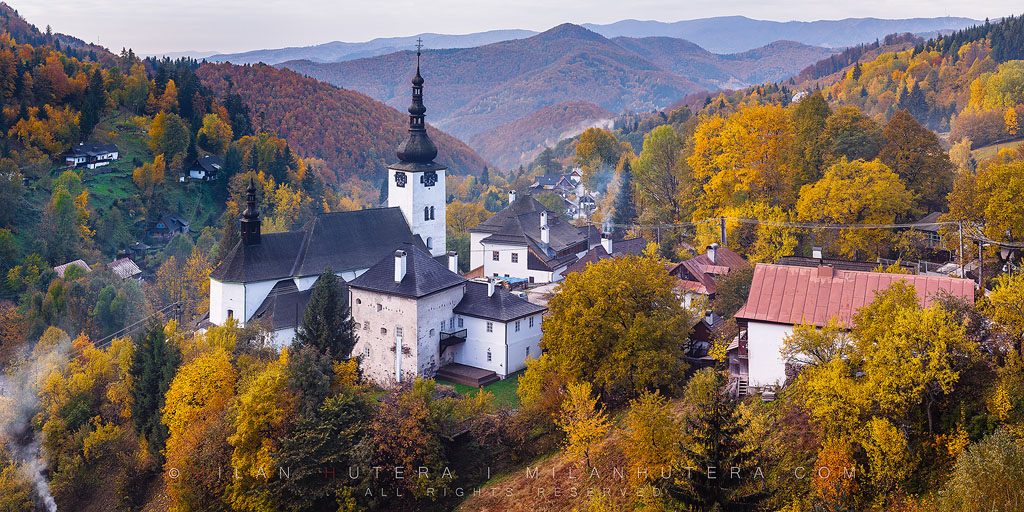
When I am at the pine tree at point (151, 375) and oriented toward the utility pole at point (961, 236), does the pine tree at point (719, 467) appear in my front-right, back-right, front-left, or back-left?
front-right

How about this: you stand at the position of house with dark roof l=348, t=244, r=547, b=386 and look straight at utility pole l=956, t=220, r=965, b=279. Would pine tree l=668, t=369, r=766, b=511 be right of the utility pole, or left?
right

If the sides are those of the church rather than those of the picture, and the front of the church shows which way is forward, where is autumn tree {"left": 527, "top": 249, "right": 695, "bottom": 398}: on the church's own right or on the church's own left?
on the church's own right

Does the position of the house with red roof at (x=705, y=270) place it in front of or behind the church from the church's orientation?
in front

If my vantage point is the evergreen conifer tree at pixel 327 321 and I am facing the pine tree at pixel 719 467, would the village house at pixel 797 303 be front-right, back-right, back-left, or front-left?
front-left

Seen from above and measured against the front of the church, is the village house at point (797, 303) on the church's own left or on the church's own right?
on the church's own right

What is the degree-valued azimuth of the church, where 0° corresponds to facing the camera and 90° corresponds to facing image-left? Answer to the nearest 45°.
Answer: approximately 225°
